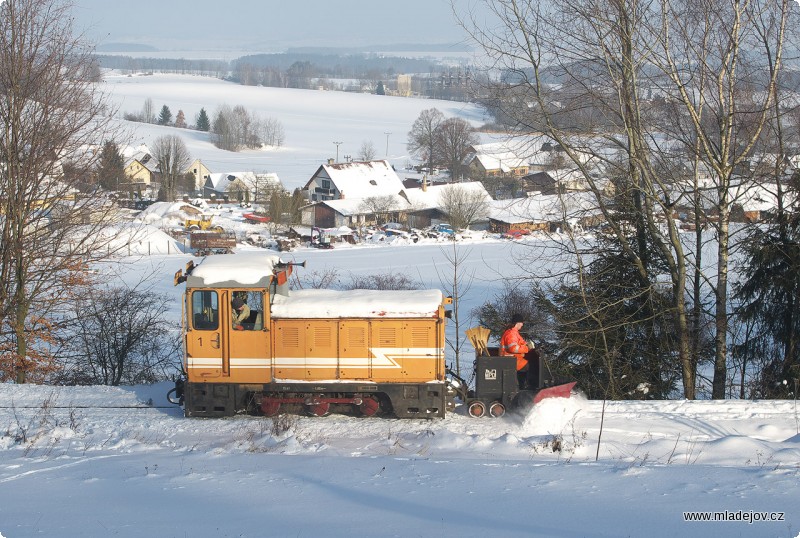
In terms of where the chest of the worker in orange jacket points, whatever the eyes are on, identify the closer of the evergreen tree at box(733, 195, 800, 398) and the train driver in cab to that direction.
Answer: the evergreen tree

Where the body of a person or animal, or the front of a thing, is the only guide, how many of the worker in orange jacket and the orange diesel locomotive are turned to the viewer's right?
2

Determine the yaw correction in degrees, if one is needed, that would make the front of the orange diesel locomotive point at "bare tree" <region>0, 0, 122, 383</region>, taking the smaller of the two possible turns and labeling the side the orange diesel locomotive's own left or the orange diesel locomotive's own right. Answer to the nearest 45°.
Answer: approximately 135° to the orange diesel locomotive's own left

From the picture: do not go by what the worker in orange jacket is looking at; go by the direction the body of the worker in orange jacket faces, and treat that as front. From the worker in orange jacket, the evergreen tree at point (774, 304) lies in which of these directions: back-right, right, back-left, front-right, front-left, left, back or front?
front-left

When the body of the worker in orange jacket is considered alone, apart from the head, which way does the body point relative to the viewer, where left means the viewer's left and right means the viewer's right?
facing to the right of the viewer

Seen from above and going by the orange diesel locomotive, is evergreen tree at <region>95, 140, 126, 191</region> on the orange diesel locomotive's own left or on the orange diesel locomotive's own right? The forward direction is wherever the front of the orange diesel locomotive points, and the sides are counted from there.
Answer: on the orange diesel locomotive's own left

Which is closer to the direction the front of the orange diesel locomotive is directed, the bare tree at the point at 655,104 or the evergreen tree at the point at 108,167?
the bare tree

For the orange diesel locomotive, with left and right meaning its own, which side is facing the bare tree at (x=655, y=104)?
front

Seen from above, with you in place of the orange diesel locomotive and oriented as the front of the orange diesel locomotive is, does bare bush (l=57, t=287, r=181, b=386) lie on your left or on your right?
on your left

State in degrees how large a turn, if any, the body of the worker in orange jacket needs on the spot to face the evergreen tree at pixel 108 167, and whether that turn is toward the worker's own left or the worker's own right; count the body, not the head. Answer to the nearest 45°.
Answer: approximately 135° to the worker's own left

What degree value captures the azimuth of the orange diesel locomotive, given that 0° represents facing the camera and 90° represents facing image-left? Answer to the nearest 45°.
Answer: approximately 270°
